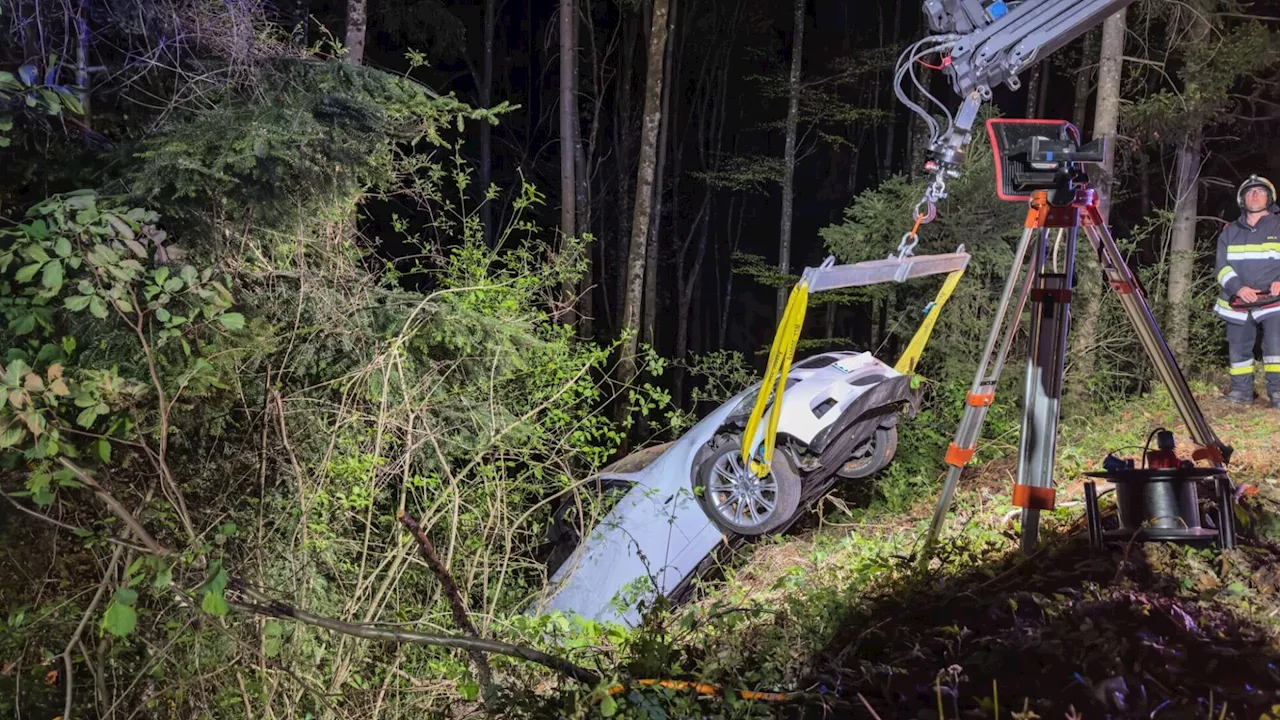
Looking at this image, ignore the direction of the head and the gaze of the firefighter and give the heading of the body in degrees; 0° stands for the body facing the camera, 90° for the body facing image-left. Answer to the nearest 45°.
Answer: approximately 0°

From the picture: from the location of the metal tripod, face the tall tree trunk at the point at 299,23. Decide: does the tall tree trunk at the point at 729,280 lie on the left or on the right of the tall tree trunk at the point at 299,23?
right

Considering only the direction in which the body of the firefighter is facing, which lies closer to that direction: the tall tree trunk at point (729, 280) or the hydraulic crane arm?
the hydraulic crane arm

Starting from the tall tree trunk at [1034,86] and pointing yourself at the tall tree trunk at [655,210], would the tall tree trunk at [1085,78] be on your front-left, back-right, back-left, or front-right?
back-left

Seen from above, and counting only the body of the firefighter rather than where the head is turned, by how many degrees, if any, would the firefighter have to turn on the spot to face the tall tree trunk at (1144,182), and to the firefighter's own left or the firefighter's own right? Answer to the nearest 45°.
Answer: approximately 180°

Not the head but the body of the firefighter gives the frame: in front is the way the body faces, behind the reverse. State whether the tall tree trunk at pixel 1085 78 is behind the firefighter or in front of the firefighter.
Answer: behind

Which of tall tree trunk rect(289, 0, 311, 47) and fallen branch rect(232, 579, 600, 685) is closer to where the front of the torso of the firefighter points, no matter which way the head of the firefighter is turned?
the fallen branch
